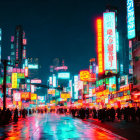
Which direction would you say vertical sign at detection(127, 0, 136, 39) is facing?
toward the camera
